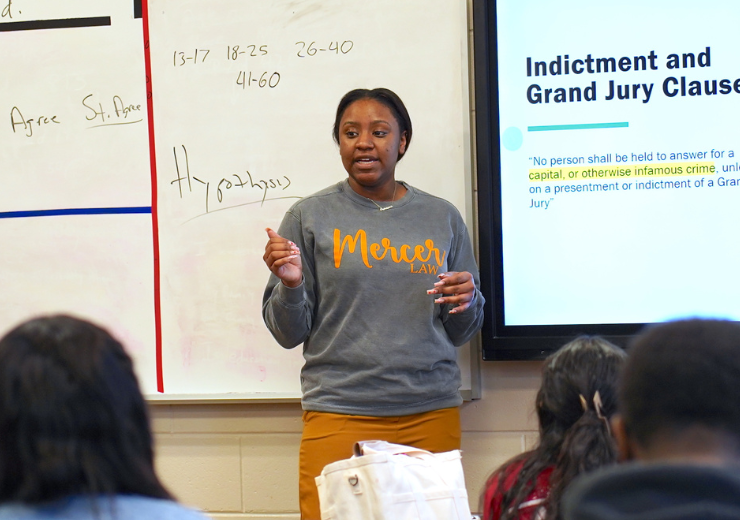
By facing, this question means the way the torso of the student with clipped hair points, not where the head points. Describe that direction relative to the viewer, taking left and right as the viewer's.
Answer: facing away from the viewer and to the left of the viewer

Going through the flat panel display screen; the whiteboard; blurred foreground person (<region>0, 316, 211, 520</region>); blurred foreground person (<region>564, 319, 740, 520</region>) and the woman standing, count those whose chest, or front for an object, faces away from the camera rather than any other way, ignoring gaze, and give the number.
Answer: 2

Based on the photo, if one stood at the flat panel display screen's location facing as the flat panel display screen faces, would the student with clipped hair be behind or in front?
in front

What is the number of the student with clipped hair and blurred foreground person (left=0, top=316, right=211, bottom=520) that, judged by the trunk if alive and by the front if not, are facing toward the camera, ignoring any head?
0

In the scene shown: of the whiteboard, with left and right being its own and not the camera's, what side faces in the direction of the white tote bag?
front

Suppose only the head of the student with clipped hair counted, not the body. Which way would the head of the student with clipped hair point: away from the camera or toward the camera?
away from the camera

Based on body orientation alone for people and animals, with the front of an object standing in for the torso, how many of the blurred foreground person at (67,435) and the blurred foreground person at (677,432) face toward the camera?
0

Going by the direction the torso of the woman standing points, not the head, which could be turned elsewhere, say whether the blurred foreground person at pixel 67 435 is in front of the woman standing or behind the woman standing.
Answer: in front

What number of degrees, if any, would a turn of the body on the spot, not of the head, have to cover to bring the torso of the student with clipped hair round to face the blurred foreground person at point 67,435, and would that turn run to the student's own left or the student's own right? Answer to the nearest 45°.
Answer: approximately 90° to the student's own left

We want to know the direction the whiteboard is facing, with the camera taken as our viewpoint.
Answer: facing the viewer
